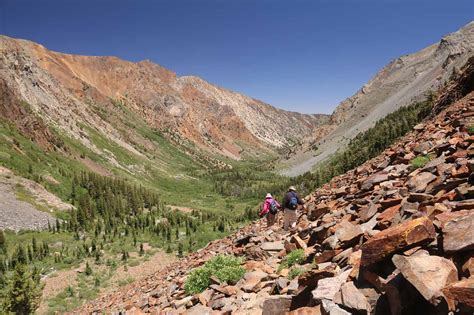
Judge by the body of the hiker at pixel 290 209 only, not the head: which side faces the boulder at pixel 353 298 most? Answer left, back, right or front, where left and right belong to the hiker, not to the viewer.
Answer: back

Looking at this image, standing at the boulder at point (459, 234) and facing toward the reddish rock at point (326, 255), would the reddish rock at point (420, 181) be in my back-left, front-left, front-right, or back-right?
front-right

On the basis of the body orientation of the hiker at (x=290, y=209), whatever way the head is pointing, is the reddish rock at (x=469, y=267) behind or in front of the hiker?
behind

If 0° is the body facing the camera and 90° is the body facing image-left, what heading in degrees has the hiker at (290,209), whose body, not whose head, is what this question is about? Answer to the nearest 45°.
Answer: approximately 180°

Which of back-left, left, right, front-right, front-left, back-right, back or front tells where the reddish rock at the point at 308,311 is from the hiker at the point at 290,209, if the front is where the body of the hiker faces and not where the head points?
back

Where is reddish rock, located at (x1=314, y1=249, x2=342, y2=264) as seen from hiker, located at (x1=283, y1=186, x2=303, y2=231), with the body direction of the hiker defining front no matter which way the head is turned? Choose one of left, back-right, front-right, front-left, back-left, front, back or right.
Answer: back

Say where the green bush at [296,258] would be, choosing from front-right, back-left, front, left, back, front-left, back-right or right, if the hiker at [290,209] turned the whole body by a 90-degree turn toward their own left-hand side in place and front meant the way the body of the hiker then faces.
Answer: left
